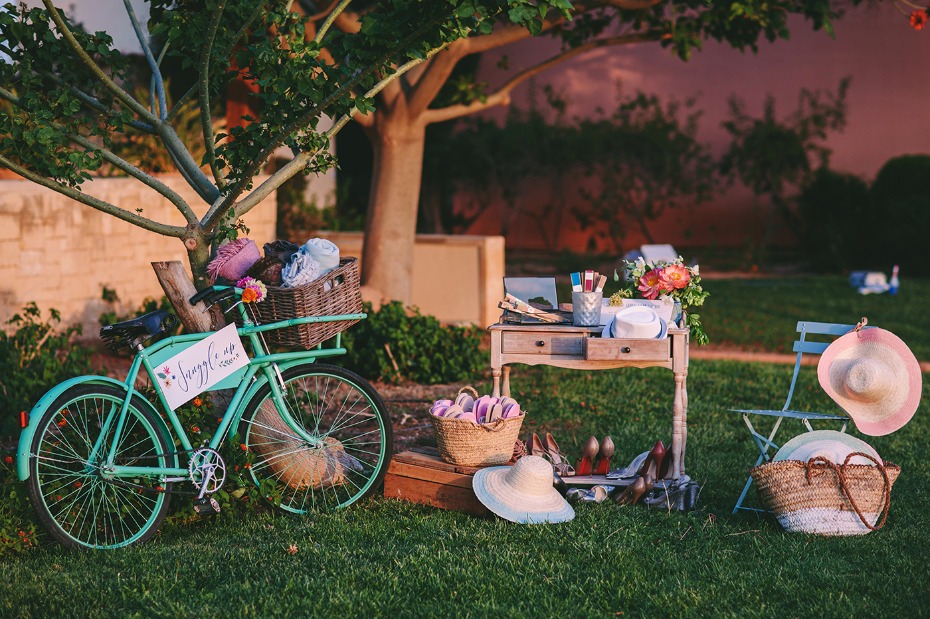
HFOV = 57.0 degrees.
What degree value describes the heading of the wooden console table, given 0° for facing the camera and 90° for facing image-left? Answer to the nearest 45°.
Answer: approximately 0°

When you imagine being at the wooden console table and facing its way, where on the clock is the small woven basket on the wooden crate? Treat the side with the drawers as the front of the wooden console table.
The small woven basket on the wooden crate is roughly at 2 o'clock from the wooden console table.

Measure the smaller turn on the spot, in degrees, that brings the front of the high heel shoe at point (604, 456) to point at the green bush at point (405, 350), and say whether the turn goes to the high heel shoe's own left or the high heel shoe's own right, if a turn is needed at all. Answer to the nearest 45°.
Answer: approximately 45° to the high heel shoe's own left

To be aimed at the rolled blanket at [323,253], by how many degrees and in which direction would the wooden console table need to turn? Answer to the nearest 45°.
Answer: approximately 90° to its right

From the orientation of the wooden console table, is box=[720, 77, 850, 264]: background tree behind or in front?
behind

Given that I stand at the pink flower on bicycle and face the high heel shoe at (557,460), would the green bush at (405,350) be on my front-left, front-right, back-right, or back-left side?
front-left

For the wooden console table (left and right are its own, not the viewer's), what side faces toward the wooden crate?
right

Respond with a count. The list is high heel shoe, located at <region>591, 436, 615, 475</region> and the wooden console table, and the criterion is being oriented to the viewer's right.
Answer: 0
